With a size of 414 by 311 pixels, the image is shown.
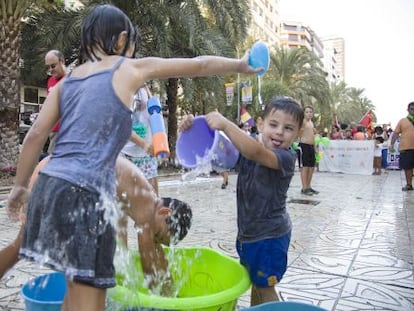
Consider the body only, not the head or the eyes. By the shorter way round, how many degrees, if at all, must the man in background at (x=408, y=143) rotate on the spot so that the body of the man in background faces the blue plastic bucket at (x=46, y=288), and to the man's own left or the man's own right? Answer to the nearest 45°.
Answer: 0° — they already face it

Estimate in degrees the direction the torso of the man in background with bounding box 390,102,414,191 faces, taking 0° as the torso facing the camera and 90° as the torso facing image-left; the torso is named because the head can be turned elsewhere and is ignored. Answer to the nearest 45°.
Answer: approximately 0°

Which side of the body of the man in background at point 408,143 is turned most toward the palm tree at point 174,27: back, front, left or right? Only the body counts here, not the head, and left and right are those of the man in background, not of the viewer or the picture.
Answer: right

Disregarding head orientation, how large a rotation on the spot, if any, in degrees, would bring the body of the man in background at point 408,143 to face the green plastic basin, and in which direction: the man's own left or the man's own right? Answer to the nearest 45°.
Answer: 0° — they already face it

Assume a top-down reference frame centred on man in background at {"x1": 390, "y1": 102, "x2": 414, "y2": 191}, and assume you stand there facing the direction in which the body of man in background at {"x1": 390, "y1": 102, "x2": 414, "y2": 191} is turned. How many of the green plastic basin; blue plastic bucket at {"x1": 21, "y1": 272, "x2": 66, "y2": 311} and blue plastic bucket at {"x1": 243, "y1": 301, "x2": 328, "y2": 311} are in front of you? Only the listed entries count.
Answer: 3

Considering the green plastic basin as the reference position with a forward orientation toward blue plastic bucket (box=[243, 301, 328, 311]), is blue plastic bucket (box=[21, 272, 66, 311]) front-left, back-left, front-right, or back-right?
back-right

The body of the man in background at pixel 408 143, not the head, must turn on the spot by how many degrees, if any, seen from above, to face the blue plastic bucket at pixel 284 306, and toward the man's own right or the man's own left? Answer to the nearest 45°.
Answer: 0° — they already face it

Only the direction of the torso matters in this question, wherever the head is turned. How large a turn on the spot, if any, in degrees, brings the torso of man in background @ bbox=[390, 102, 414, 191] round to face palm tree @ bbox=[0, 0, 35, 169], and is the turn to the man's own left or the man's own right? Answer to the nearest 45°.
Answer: approximately 90° to the man's own right
